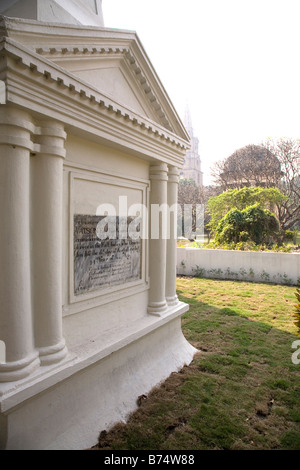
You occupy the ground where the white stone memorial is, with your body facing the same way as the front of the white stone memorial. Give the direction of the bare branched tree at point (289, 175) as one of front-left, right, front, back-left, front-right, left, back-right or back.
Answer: left

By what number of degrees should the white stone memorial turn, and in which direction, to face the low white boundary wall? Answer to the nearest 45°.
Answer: approximately 90° to its left

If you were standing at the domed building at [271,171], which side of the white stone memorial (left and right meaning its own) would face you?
left

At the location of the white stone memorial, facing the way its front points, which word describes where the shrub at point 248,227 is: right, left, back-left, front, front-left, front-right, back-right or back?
left

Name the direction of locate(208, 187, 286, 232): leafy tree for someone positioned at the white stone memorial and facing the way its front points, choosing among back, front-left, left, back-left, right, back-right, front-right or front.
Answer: left
